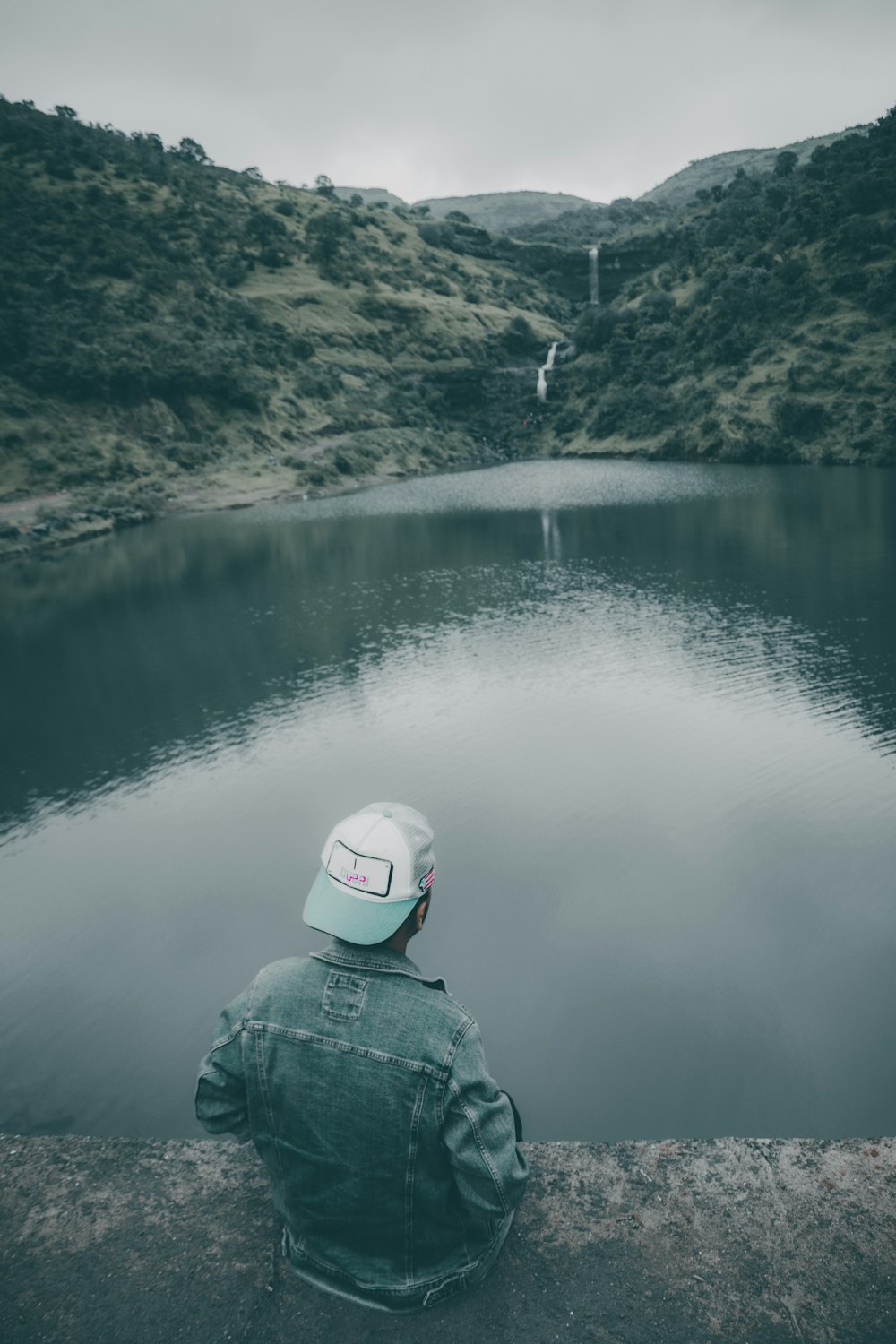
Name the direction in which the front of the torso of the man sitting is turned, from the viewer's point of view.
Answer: away from the camera
